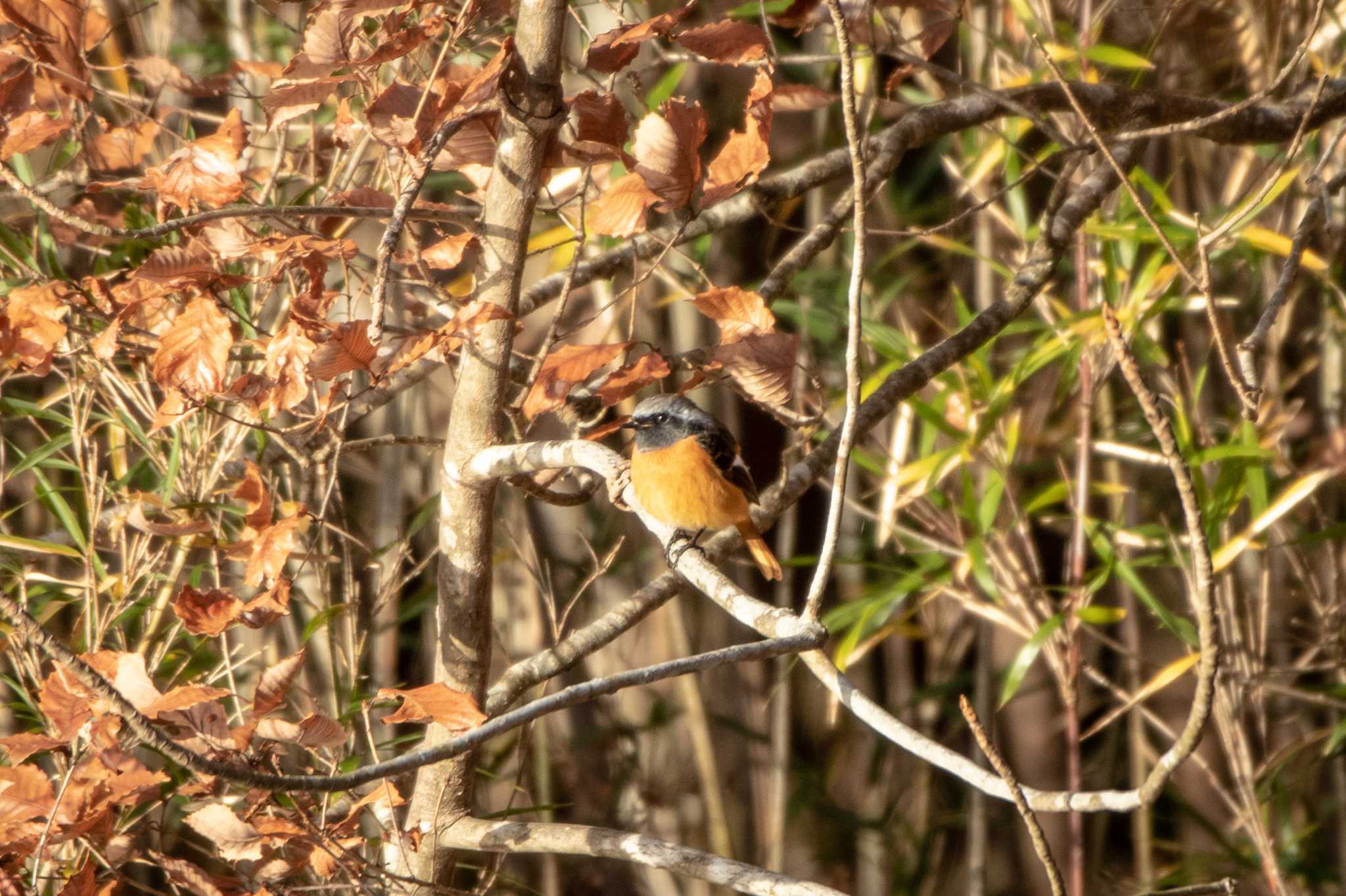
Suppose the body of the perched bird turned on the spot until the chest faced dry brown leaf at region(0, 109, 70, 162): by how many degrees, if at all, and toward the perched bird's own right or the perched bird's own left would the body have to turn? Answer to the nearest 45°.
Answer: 0° — it already faces it

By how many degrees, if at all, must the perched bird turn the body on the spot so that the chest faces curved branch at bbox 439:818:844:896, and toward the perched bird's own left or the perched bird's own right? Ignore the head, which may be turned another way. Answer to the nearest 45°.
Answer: approximately 45° to the perched bird's own left

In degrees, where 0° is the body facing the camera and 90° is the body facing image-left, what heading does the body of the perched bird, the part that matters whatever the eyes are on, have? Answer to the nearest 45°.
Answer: approximately 45°
